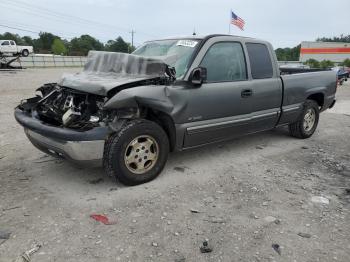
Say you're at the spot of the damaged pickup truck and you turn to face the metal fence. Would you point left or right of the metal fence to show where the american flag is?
right

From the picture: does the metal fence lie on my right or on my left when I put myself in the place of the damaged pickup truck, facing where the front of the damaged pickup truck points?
on my right

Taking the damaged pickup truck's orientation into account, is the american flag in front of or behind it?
behind

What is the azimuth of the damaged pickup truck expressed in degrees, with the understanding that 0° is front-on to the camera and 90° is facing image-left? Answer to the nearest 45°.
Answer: approximately 45°
